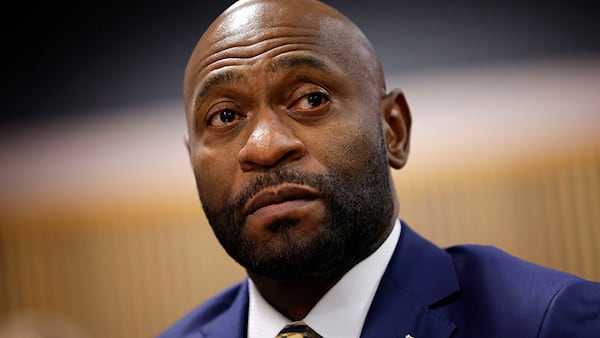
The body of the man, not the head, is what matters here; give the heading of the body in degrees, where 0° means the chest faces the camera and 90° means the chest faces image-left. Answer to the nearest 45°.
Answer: approximately 45°
